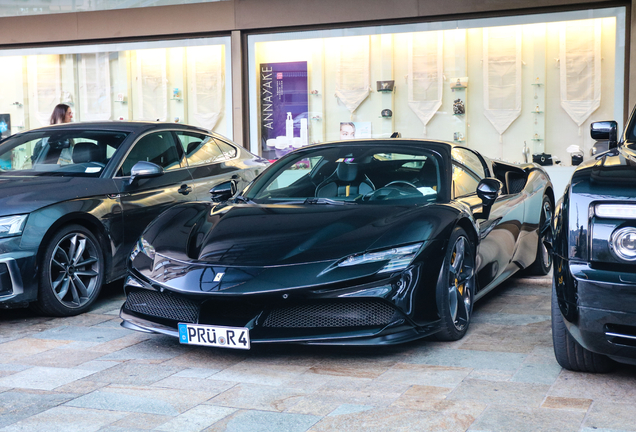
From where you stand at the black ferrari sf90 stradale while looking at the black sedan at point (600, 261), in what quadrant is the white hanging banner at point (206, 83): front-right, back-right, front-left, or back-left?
back-left

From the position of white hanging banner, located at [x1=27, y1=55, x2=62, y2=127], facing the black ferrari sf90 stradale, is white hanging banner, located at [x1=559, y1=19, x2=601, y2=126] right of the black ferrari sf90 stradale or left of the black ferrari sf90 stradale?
left

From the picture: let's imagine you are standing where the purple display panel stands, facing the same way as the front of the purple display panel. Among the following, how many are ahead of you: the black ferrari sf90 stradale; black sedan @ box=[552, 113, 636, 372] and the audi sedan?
3

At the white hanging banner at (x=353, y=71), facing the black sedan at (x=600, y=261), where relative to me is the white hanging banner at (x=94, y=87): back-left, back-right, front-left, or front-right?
back-right

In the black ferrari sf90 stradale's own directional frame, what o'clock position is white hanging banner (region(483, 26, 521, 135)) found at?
The white hanging banner is roughly at 5 o'clock from the black ferrari sf90 stradale.

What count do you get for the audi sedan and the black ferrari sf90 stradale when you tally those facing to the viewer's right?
0

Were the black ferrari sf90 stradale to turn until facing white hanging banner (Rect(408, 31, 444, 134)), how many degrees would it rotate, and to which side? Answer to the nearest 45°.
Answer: approximately 135° to its right

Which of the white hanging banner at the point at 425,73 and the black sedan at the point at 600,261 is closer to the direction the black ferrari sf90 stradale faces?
the black sedan

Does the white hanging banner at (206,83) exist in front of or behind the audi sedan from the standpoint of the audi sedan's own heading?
behind

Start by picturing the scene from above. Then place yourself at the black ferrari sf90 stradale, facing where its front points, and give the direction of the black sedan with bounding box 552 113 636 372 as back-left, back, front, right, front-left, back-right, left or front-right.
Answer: left

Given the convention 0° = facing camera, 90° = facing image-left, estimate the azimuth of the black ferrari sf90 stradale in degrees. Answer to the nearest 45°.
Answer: approximately 45°
